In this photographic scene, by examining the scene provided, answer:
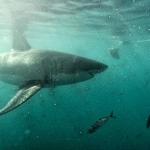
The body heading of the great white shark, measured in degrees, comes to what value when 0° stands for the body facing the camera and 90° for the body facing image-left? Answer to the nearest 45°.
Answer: approximately 270°
